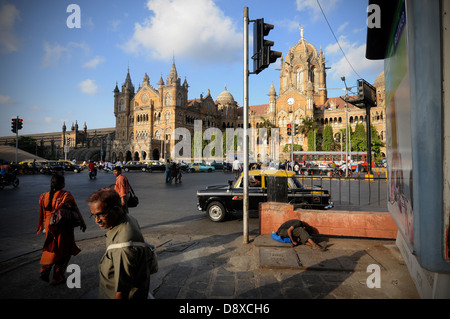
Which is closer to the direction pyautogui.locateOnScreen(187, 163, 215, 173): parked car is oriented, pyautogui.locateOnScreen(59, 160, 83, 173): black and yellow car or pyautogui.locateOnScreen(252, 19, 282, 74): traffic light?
the black and yellow car

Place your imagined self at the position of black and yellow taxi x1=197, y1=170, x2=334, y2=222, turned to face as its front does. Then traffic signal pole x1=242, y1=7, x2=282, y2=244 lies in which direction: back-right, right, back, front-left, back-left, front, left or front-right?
left

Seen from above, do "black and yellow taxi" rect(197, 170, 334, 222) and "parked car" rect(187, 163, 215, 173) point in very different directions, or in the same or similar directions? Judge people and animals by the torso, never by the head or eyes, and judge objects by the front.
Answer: same or similar directions

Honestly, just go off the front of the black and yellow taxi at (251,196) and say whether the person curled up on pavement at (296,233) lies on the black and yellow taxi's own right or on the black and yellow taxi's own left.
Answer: on the black and yellow taxi's own left

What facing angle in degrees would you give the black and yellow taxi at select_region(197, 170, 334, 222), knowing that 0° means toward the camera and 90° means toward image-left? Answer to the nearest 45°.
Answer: approximately 90°

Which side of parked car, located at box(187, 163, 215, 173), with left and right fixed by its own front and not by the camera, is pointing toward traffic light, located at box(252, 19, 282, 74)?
left

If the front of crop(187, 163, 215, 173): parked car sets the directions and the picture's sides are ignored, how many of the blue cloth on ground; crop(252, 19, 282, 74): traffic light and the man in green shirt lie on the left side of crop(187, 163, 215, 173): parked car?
3

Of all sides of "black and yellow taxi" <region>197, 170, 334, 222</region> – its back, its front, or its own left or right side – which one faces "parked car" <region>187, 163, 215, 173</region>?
right
